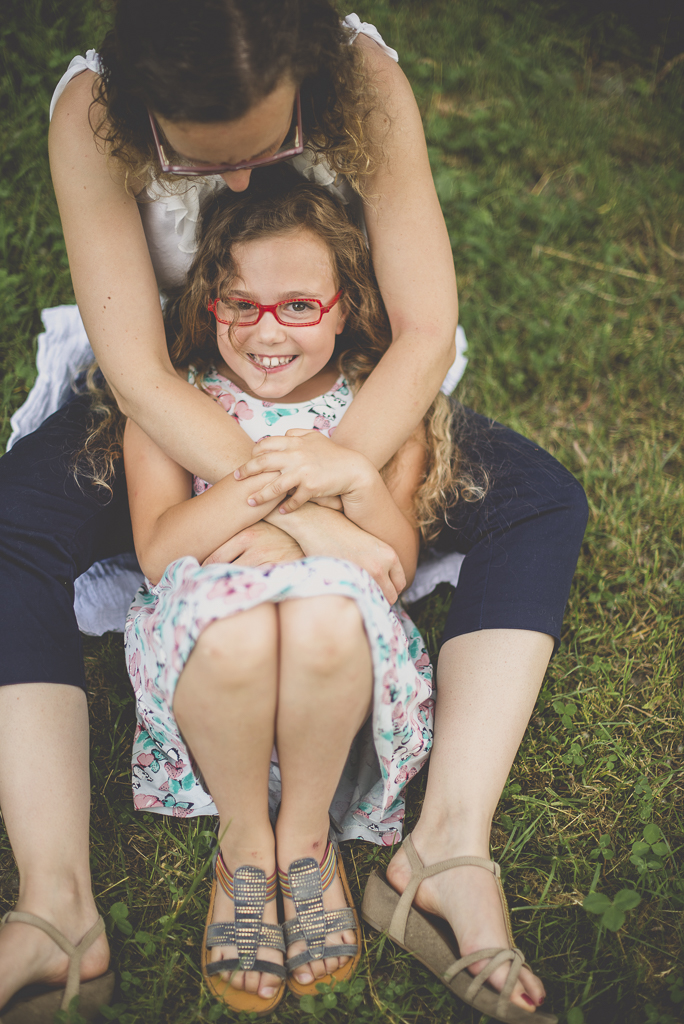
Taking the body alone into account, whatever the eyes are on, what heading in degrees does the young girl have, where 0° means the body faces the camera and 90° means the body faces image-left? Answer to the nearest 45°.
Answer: approximately 0°
